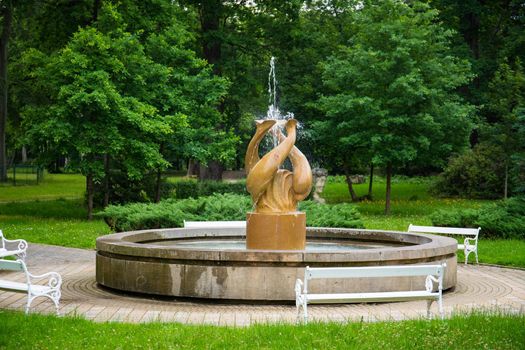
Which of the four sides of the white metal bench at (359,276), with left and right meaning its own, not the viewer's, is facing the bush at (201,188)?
front

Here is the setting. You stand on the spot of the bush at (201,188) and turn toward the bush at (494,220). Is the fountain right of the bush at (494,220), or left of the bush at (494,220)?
right

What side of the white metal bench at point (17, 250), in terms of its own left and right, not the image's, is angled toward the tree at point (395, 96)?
left

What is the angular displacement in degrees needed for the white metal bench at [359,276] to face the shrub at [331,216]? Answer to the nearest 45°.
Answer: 0° — it already faces it

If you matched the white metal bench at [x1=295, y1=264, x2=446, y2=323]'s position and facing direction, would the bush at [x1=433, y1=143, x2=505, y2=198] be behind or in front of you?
in front

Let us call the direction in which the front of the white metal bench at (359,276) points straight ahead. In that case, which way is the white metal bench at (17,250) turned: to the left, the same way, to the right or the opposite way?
to the right

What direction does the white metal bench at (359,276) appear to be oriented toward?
away from the camera

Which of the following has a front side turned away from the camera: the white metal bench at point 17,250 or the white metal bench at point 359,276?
the white metal bench at point 359,276

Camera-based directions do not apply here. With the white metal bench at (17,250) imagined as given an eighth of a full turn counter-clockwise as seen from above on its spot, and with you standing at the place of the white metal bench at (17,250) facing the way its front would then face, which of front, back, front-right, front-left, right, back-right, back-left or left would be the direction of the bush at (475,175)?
front-left

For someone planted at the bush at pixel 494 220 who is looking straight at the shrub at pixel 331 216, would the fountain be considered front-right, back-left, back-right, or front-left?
front-left

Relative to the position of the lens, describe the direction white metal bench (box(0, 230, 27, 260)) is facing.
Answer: facing the viewer and to the right of the viewer

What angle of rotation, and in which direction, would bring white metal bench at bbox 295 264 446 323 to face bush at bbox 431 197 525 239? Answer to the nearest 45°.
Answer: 0° — it already faces it

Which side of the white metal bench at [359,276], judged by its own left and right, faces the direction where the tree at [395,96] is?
front

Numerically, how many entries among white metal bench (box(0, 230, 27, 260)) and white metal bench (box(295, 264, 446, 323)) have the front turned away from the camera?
1

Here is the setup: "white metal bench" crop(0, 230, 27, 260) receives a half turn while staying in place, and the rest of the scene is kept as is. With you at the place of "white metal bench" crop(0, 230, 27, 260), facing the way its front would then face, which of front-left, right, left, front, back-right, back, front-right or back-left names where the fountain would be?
back
